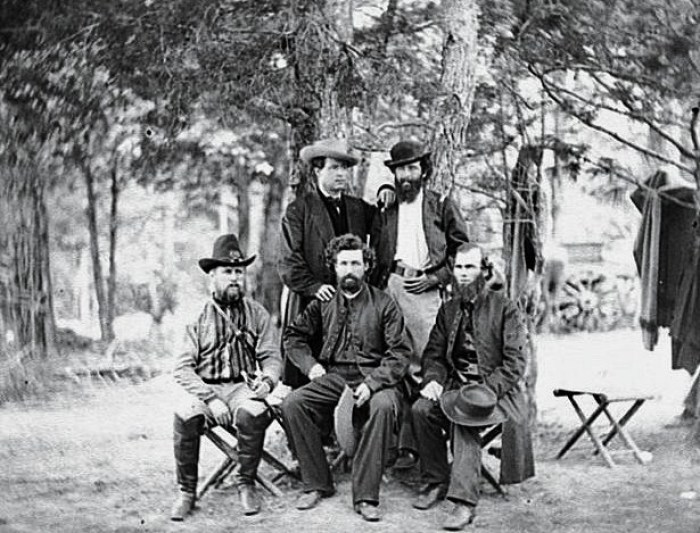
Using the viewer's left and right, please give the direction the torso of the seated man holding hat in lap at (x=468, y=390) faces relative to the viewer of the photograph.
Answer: facing the viewer and to the left of the viewer

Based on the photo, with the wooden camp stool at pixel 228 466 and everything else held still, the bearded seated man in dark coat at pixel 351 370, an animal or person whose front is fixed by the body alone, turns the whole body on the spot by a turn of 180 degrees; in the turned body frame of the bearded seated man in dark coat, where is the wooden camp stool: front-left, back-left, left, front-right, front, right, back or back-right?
left

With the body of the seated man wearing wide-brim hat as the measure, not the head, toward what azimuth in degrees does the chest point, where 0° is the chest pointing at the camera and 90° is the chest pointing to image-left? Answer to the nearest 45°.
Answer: approximately 0°

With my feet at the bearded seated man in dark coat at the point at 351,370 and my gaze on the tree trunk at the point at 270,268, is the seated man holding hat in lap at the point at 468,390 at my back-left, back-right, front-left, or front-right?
back-right

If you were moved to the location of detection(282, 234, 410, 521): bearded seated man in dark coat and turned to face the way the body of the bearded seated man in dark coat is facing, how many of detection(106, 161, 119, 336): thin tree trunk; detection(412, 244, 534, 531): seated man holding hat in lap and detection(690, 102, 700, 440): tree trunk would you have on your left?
2

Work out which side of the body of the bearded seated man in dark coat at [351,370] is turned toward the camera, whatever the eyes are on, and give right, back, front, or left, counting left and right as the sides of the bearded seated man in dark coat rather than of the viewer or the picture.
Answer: front

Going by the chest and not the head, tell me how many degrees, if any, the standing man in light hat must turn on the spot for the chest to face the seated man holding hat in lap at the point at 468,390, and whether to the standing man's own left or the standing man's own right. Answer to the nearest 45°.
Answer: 0° — they already face them

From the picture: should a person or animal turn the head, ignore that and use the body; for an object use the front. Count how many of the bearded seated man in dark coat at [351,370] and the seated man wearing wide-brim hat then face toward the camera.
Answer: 2

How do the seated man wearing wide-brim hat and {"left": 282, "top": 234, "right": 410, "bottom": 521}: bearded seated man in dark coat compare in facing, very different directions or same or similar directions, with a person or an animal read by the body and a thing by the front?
same or similar directions

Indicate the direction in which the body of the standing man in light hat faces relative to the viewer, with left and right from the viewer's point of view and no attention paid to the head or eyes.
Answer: facing the viewer and to the right of the viewer

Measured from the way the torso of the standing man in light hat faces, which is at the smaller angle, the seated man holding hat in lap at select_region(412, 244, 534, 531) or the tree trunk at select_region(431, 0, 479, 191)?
the seated man holding hat in lap

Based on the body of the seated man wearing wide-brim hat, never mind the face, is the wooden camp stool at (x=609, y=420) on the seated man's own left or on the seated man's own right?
on the seated man's own left
